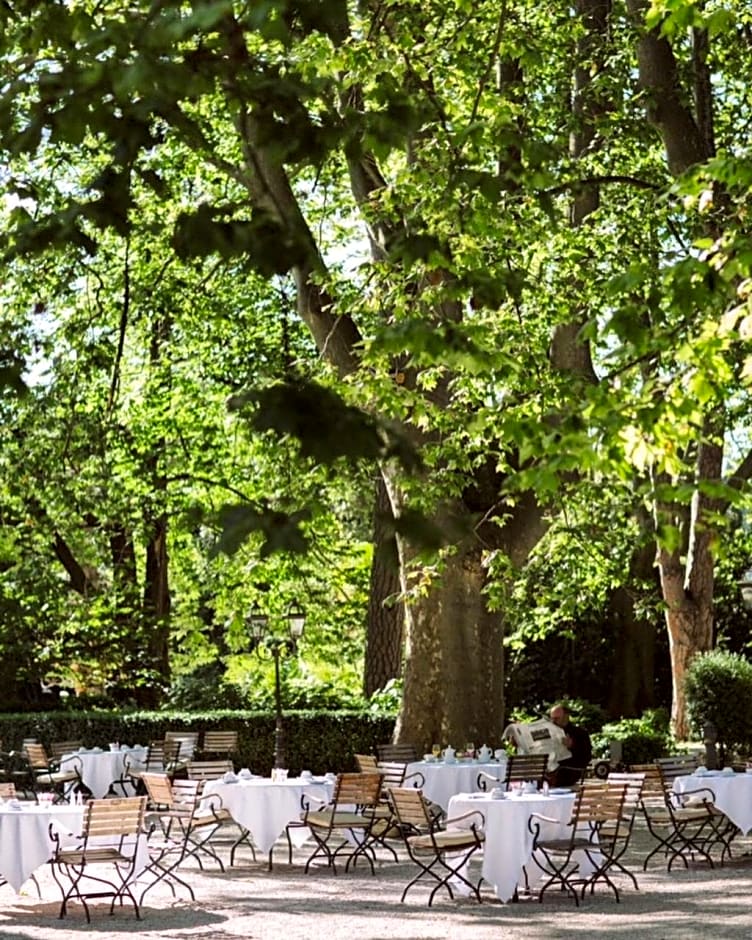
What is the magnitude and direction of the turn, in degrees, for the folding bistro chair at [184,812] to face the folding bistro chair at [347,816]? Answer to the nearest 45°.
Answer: approximately 45° to its right

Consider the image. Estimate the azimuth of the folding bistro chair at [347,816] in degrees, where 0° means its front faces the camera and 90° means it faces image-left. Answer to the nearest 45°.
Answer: approximately 135°

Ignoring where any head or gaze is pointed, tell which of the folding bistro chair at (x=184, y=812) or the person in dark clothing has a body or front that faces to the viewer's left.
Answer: the person in dark clothing

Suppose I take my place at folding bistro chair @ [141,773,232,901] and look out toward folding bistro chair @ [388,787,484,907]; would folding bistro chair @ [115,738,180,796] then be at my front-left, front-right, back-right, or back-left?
back-left

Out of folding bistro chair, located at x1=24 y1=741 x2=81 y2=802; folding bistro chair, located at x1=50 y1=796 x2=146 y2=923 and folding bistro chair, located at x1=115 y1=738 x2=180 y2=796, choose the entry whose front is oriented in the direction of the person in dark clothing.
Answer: folding bistro chair, located at x1=24 y1=741 x2=81 y2=802

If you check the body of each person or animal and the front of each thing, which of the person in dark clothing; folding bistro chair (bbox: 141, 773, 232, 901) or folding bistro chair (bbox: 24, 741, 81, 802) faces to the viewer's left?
the person in dark clothing

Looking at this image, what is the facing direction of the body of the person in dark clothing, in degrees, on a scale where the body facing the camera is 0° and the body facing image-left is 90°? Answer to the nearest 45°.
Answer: approximately 90°

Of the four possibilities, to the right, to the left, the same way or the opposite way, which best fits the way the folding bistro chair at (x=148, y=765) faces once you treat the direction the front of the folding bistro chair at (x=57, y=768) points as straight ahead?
the opposite way

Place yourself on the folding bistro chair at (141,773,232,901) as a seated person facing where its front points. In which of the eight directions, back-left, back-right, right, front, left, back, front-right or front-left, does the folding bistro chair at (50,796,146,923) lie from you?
back-right

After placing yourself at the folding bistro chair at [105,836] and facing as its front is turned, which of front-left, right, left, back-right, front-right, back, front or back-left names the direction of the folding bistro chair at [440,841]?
back-right

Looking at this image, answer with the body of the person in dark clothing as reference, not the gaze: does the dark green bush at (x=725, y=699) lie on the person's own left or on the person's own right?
on the person's own right

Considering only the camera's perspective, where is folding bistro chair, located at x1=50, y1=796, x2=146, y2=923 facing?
facing away from the viewer and to the left of the viewer

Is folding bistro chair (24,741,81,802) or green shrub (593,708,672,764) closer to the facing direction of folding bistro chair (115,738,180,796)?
the folding bistro chair
